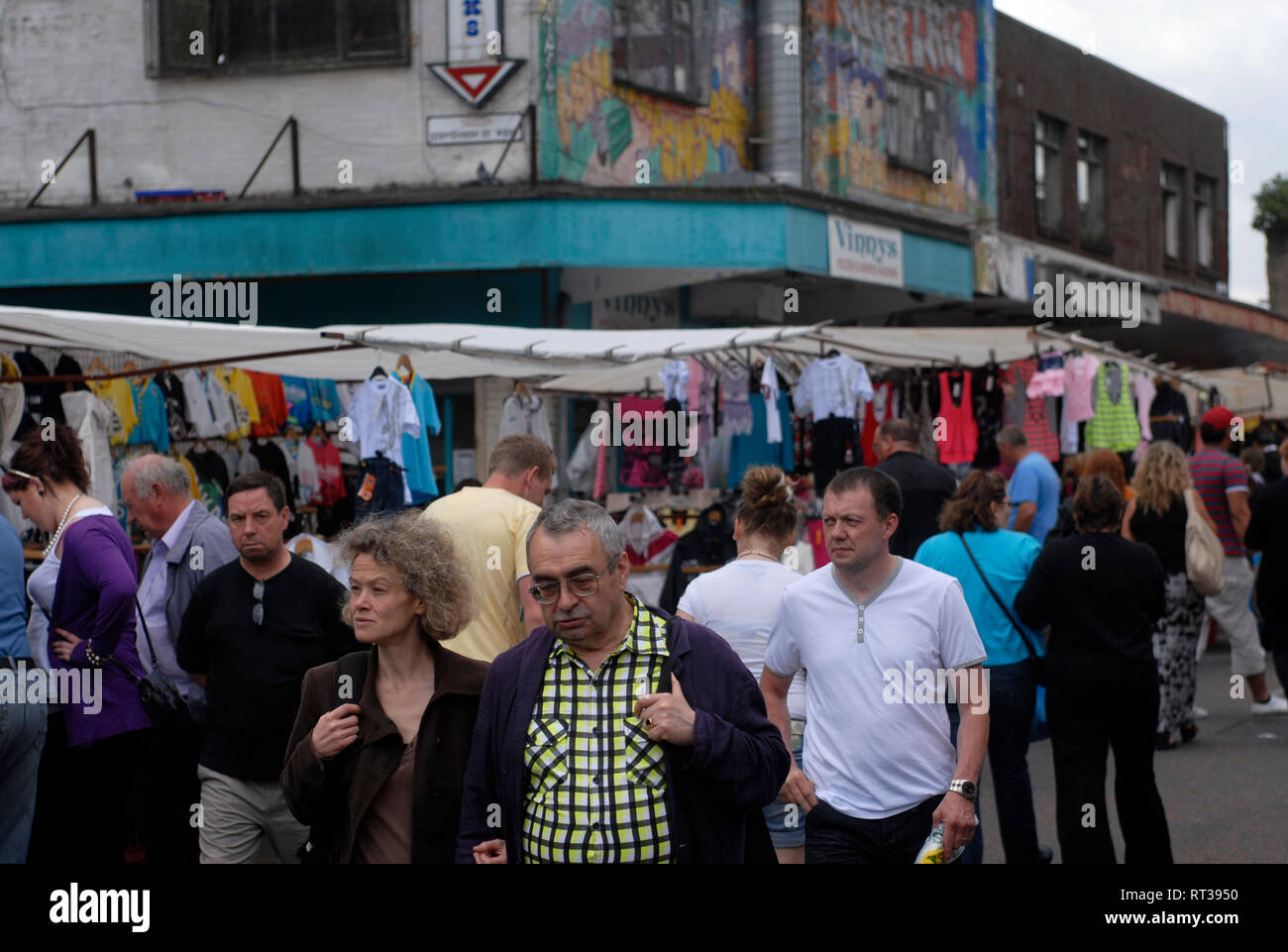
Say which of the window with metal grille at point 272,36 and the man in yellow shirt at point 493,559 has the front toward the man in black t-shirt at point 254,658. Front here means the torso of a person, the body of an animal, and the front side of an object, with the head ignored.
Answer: the window with metal grille

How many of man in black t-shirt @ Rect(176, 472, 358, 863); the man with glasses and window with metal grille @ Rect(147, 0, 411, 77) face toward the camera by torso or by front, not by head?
3

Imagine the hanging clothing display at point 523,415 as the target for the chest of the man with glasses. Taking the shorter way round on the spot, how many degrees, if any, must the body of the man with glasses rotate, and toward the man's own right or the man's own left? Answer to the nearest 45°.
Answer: approximately 180°

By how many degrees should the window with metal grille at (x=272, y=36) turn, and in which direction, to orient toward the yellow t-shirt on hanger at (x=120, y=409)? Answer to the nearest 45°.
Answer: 0° — it already faces it

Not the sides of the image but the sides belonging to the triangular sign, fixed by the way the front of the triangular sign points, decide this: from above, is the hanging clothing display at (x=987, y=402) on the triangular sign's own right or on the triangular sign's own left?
on the triangular sign's own left

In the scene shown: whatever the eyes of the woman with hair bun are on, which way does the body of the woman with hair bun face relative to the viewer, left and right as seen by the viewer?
facing away from the viewer

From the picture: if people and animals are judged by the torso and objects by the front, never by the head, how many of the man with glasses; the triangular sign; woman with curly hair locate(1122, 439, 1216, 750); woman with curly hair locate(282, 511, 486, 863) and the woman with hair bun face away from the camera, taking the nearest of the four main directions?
2

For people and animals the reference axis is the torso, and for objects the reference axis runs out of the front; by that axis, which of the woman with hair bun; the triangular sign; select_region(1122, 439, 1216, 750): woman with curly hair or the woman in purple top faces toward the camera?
the triangular sign
